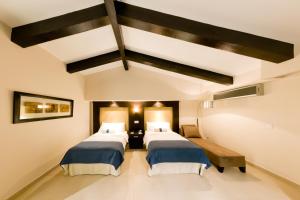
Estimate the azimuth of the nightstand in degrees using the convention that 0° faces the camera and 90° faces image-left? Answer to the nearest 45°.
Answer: approximately 0°

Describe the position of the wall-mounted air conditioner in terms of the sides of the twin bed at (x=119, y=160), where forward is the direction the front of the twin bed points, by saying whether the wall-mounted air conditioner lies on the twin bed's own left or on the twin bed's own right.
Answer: on the twin bed's own left

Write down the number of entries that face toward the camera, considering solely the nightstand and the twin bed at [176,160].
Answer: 2

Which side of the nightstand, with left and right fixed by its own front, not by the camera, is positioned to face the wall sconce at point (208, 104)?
left

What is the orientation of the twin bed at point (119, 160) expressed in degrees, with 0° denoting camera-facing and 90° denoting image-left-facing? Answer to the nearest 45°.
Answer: approximately 0°

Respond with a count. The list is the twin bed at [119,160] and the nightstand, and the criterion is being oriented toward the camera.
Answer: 2

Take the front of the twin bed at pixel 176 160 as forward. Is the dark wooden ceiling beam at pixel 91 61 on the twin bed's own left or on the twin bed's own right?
on the twin bed's own right
